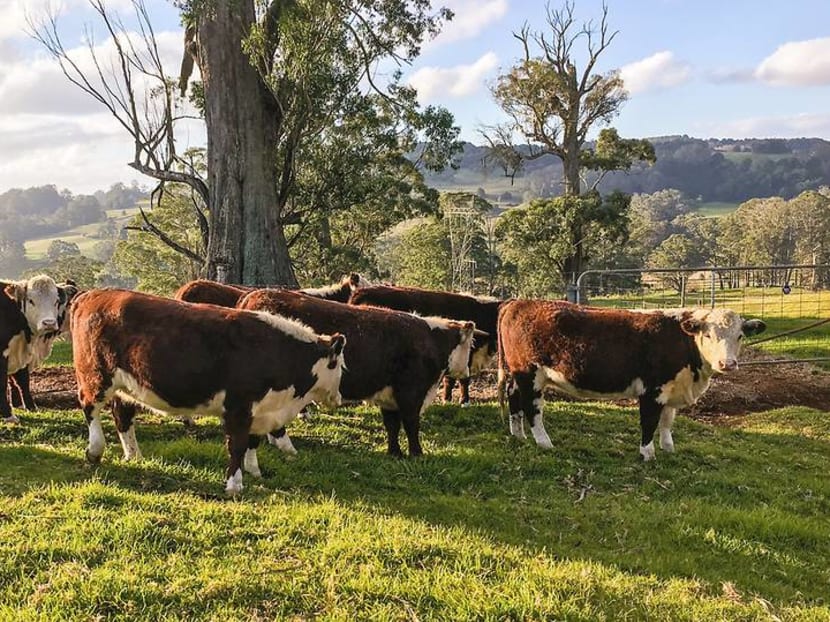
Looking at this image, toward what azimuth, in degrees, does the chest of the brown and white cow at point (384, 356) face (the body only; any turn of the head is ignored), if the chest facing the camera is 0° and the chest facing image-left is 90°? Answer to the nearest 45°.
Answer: approximately 270°

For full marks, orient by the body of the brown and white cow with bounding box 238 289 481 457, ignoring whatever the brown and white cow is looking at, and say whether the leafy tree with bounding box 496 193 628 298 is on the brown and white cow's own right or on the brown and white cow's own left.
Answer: on the brown and white cow's own left

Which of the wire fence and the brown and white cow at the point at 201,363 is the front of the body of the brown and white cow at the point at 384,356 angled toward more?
the wire fence

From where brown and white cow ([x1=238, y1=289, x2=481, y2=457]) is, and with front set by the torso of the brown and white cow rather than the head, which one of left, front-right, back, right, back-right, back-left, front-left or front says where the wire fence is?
front-left

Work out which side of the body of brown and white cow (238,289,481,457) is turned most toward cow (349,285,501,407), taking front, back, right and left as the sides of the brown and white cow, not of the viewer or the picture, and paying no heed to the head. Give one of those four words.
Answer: left

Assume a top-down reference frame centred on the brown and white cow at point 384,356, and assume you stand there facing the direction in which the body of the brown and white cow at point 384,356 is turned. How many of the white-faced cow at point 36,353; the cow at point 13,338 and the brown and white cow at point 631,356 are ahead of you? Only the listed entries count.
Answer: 1

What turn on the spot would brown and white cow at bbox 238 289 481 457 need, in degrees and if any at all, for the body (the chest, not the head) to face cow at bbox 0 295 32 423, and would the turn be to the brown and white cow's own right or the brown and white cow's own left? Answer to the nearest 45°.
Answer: approximately 180°

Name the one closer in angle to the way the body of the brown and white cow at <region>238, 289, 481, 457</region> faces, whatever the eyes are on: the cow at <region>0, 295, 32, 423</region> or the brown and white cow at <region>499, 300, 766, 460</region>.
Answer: the brown and white cow
